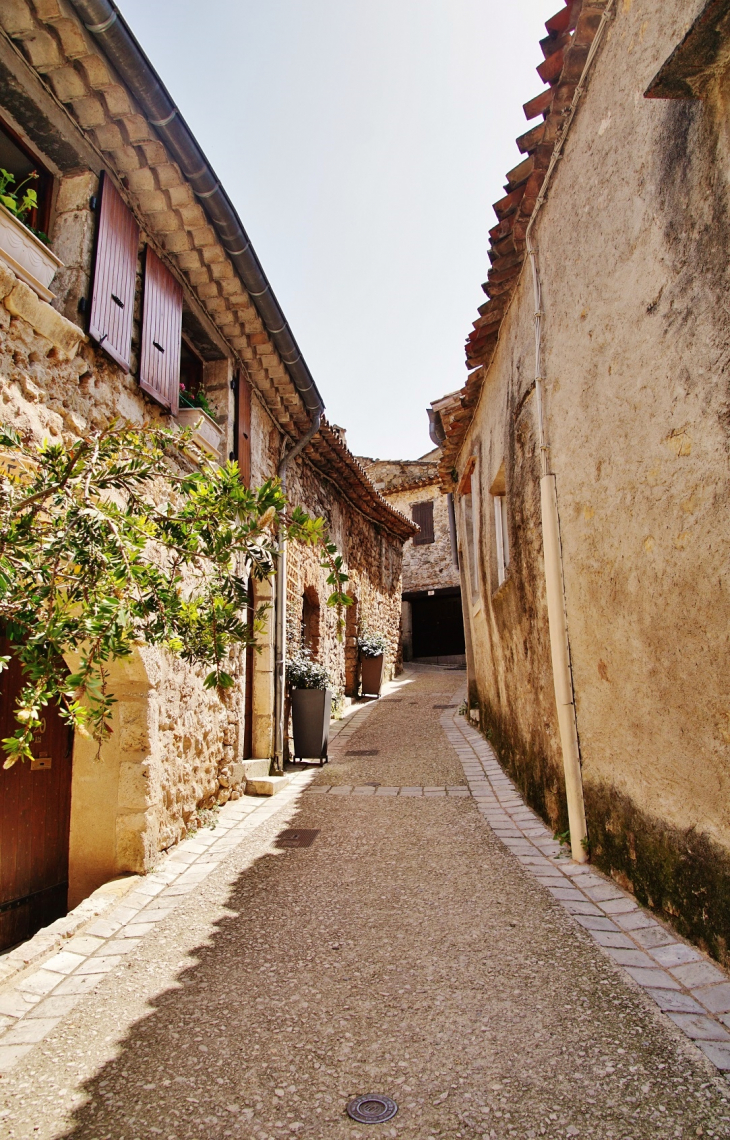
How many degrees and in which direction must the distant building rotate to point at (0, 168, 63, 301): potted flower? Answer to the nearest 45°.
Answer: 0° — it already faces it

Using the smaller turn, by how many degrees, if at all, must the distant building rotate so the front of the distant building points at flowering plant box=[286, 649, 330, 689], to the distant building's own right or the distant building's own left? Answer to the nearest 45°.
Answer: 0° — it already faces it

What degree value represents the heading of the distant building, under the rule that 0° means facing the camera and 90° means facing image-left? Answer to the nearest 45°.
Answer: approximately 0°

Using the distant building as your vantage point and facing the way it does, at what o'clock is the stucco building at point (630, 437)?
The stucco building is roughly at 12 o'clock from the distant building.

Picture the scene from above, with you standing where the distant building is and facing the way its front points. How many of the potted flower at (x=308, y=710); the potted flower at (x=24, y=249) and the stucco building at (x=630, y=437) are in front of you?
3

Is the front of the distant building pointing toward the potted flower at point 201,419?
yes
